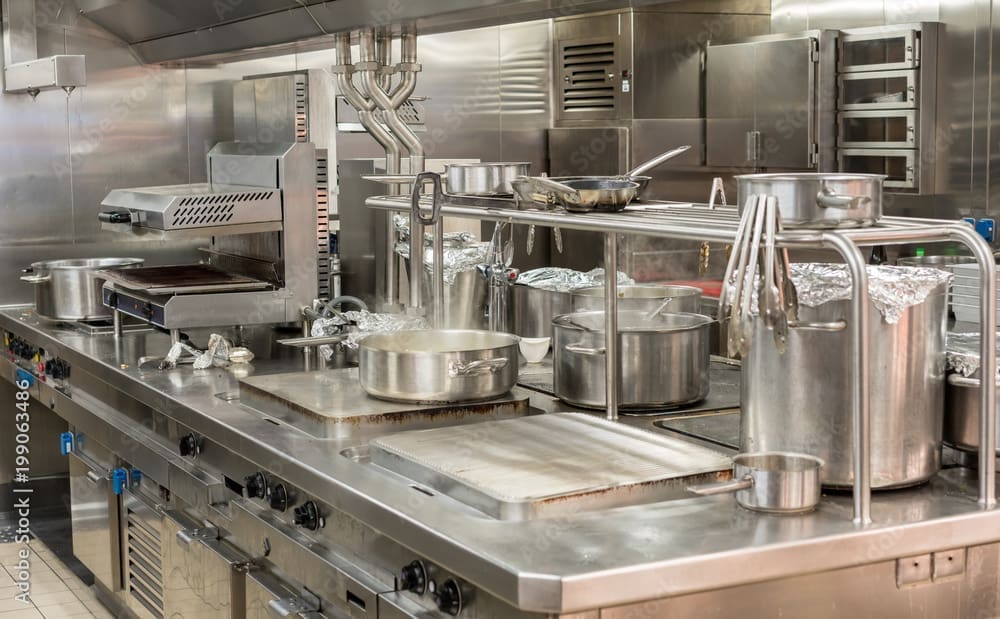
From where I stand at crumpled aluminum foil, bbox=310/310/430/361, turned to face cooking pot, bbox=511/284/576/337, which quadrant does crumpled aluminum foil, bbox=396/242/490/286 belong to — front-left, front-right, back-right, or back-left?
front-left
